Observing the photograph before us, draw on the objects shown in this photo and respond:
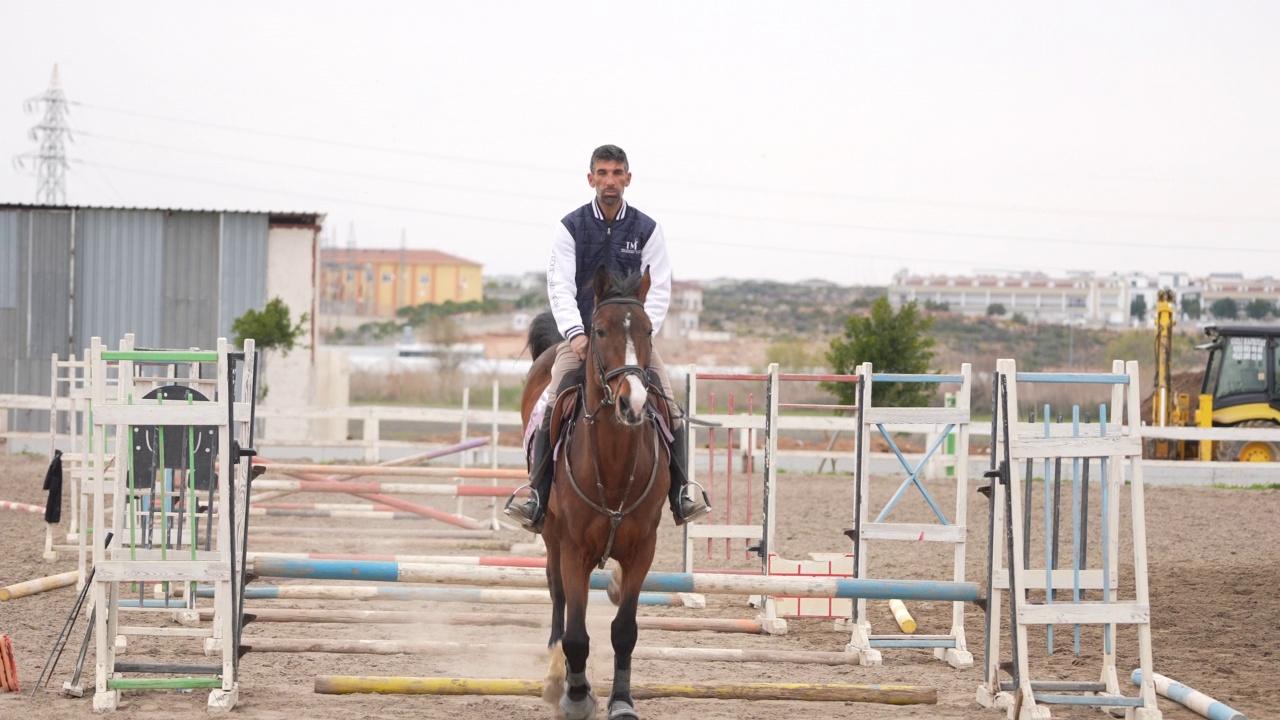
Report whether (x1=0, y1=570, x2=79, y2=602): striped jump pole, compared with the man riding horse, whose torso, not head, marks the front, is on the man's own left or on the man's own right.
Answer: on the man's own right

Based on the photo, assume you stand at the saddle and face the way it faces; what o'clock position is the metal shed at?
The metal shed is roughly at 5 o'clock from the saddle.

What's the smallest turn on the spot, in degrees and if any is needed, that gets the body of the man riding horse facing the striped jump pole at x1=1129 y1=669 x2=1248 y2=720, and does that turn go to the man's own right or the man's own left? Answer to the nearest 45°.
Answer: approximately 90° to the man's own left

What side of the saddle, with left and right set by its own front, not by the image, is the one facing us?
front

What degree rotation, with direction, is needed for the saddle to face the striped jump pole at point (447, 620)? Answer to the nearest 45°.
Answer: approximately 135° to its right

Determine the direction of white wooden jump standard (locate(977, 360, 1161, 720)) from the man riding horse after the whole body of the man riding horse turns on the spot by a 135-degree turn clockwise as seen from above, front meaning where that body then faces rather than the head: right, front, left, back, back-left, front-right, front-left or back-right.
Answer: back-right

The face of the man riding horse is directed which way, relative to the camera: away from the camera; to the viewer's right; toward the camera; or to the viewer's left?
toward the camera

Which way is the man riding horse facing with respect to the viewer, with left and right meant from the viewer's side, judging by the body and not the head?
facing the viewer

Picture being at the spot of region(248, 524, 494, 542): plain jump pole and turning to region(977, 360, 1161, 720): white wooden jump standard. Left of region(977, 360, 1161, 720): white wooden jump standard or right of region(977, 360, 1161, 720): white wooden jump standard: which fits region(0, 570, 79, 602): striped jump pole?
right

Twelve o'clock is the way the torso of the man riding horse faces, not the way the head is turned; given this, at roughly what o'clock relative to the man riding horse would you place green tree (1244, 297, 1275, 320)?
The green tree is roughly at 7 o'clock from the man riding horse.
